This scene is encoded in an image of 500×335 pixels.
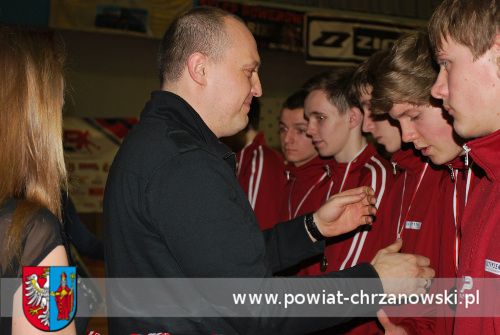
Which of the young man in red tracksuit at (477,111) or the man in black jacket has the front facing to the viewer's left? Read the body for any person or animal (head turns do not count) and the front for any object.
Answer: the young man in red tracksuit

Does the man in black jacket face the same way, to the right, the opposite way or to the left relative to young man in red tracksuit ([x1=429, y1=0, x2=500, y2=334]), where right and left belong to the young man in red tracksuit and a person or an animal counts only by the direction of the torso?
the opposite way

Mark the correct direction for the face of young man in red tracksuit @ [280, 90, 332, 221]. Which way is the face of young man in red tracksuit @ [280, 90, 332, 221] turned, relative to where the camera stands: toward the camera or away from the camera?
toward the camera

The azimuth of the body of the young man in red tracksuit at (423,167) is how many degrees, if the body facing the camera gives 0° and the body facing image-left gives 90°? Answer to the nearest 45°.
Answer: approximately 45°

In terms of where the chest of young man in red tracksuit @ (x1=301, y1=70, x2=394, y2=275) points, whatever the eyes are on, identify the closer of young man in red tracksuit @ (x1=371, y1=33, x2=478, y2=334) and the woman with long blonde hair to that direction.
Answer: the woman with long blonde hair

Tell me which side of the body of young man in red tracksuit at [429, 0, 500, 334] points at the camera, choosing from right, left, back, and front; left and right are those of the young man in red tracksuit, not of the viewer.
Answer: left

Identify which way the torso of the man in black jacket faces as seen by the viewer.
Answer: to the viewer's right

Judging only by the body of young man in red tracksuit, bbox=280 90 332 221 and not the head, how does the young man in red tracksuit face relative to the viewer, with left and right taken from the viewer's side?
facing the viewer and to the left of the viewer

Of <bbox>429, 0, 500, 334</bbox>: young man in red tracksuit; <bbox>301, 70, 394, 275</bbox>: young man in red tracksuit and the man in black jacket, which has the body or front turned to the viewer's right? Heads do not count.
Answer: the man in black jacket

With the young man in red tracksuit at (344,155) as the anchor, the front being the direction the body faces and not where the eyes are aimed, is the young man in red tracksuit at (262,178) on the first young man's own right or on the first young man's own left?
on the first young man's own right

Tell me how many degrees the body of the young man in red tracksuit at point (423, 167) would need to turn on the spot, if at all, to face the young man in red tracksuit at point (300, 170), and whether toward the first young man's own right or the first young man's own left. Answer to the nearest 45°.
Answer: approximately 90° to the first young man's own right

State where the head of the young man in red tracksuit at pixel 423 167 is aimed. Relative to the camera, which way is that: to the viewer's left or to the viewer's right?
to the viewer's left

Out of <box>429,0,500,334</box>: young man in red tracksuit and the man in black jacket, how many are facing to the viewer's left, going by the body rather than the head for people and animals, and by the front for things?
1
